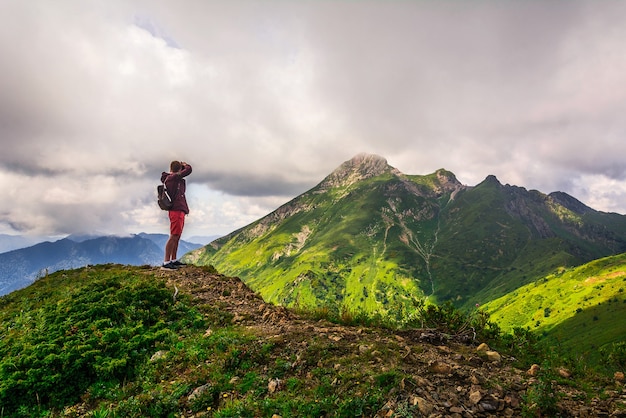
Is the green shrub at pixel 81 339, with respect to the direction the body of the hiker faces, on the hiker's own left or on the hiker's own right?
on the hiker's own right

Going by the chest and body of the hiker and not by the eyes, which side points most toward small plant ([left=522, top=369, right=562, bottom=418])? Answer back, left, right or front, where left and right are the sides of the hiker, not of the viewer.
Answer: right

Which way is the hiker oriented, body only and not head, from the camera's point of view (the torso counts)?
to the viewer's right

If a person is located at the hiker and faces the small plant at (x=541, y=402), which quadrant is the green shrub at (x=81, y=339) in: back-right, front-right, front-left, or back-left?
front-right

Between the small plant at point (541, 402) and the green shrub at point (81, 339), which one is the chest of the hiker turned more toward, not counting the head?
the small plant
